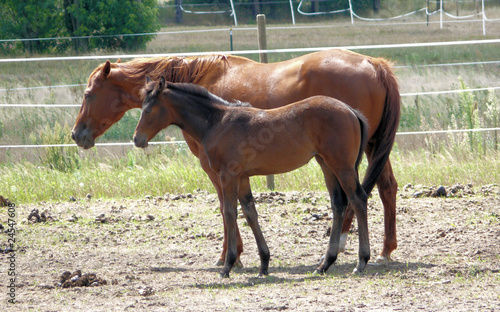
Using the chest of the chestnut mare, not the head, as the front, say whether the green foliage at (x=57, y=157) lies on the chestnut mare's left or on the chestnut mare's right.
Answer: on the chestnut mare's right

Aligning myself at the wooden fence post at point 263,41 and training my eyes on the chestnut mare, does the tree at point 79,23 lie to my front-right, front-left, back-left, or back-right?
back-right

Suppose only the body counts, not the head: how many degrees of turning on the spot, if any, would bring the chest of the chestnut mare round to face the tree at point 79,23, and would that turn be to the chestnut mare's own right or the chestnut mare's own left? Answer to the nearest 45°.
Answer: approximately 90° to the chestnut mare's own right

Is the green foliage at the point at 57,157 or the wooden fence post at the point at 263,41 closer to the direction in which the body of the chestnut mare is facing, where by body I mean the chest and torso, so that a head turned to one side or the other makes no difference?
the green foliage

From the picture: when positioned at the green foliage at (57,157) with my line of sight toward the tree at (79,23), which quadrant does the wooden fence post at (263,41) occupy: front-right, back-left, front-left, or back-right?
back-right

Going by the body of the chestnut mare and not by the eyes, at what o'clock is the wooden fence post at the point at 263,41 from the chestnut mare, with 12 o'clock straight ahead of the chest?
The wooden fence post is roughly at 3 o'clock from the chestnut mare.

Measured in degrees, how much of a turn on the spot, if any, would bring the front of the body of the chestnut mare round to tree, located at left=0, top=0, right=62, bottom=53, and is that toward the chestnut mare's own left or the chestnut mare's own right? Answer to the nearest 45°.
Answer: approximately 90° to the chestnut mare's own right

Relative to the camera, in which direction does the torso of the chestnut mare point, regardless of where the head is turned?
to the viewer's left
